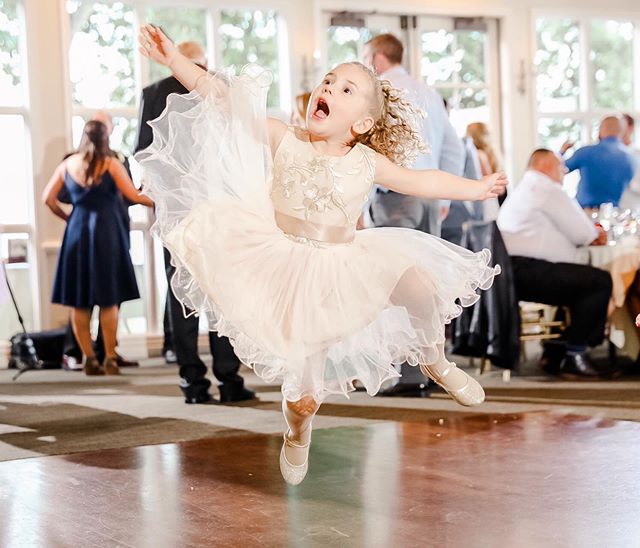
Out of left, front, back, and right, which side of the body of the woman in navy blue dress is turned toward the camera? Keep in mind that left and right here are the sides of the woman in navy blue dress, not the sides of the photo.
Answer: back

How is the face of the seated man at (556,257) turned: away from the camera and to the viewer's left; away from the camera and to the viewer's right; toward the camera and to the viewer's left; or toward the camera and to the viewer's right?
away from the camera and to the viewer's right

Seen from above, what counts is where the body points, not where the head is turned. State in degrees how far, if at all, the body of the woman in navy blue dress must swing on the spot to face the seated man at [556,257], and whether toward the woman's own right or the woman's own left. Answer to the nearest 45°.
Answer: approximately 135° to the woman's own right

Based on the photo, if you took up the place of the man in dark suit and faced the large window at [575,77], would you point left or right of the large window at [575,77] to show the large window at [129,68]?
left

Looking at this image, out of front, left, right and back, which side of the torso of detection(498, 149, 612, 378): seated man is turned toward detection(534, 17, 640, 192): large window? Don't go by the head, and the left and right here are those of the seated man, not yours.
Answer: left

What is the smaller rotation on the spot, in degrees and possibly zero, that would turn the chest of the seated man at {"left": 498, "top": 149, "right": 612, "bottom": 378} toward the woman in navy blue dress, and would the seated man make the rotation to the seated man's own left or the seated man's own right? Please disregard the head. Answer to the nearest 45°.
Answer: approximately 180°

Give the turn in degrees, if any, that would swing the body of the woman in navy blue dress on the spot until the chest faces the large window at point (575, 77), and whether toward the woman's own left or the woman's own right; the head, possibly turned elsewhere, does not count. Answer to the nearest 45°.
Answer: approximately 45° to the woman's own right

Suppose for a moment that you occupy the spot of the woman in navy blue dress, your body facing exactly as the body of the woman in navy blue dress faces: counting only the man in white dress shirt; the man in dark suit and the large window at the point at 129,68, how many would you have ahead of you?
1

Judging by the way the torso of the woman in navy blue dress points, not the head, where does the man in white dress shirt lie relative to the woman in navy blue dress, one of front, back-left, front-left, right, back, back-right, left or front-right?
back-right

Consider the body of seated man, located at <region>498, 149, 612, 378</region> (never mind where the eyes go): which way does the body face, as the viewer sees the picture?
to the viewer's right
